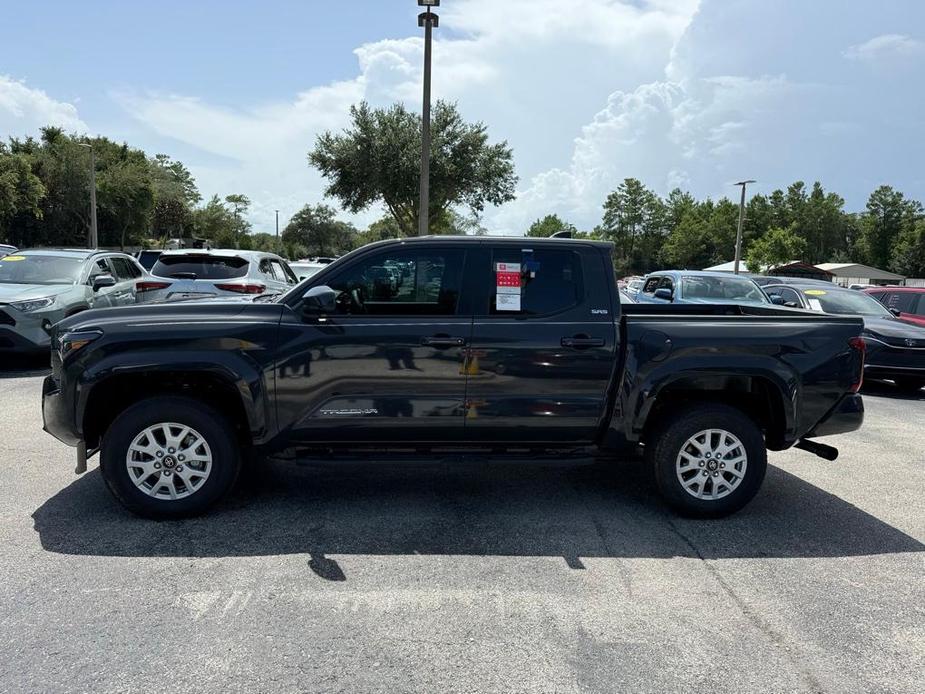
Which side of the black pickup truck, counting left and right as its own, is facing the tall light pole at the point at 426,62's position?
right

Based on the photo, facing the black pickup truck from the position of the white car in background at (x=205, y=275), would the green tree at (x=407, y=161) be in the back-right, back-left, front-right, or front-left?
back-left

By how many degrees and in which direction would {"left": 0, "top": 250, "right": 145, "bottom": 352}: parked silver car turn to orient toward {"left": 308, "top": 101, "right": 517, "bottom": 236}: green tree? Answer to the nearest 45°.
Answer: approximately 180°

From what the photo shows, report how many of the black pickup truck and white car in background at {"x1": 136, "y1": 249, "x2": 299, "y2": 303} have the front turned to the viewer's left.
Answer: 1

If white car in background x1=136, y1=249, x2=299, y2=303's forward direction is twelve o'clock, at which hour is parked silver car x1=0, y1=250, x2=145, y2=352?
The parked silver car is roughly at 8 o'clock from the white car in background.

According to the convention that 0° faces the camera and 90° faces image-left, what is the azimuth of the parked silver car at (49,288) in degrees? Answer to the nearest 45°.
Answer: approximately 45°

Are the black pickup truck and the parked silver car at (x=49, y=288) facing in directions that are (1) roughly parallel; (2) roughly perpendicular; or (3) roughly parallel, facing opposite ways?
roughly perpendicular

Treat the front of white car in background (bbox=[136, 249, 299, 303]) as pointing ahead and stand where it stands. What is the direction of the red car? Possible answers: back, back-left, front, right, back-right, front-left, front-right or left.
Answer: front-right

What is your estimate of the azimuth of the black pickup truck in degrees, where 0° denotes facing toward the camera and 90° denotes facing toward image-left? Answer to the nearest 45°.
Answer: approximately 90°

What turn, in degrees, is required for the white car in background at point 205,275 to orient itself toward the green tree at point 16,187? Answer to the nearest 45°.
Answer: approximately 45° to its left

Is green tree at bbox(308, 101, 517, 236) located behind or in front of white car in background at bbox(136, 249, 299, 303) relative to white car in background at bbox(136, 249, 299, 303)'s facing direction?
in front

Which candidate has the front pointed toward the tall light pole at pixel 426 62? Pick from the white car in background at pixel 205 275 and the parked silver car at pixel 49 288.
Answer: the white car in background

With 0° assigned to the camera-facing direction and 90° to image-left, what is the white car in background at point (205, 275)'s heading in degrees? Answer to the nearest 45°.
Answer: approximately 225°

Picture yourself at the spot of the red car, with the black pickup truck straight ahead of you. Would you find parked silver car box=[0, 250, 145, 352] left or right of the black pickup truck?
right

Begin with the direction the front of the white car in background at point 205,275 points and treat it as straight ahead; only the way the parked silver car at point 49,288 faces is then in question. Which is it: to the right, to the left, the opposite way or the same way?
the opposite way

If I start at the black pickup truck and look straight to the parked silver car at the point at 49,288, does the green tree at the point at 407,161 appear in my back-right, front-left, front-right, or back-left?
front-right
